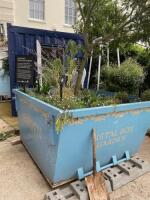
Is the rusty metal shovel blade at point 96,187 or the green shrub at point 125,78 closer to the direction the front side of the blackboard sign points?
the rusty metal shovel blade

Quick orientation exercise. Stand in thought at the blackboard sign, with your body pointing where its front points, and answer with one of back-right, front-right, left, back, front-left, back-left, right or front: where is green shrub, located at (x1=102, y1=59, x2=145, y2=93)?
left

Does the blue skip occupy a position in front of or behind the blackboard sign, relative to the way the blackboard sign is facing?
in front

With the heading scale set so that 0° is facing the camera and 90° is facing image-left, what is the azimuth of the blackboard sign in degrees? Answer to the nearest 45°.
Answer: approximately 0°

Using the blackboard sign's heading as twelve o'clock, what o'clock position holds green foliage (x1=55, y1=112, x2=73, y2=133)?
The green foliage is roughly at 12 o'clock from the blackboard sign.

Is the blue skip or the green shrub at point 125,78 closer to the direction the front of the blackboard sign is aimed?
the blue skip

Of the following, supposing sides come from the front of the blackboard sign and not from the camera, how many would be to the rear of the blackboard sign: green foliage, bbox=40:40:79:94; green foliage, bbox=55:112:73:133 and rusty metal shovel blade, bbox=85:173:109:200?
0

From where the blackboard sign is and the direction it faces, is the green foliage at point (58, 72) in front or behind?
in front

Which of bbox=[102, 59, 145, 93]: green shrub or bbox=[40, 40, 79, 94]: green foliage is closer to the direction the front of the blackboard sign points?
the green foliage

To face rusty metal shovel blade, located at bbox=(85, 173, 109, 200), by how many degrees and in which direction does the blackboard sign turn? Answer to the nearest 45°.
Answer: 0° — it already faces it
